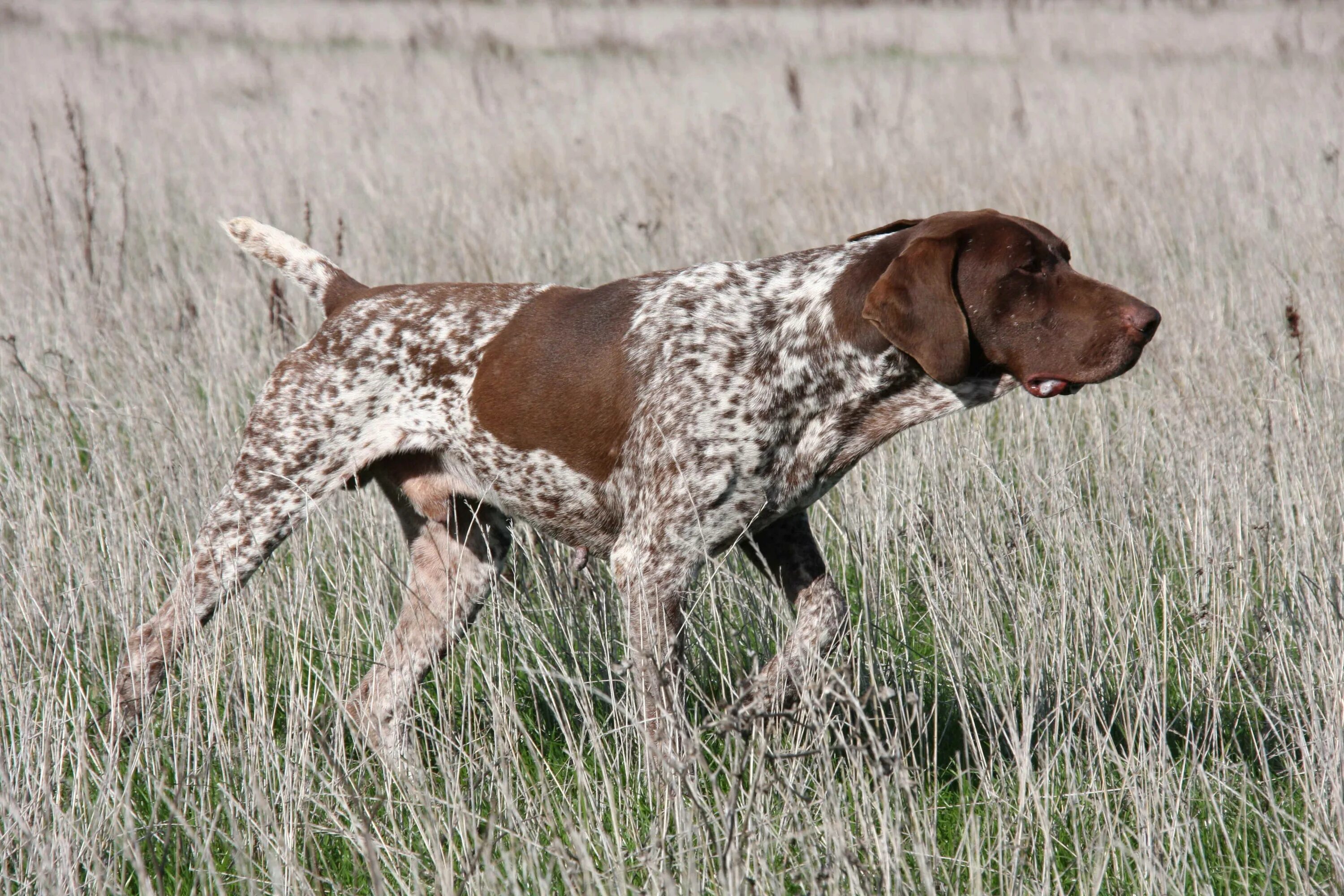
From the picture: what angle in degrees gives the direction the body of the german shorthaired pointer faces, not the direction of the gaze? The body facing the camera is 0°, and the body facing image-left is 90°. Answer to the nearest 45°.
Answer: approximately 270°
